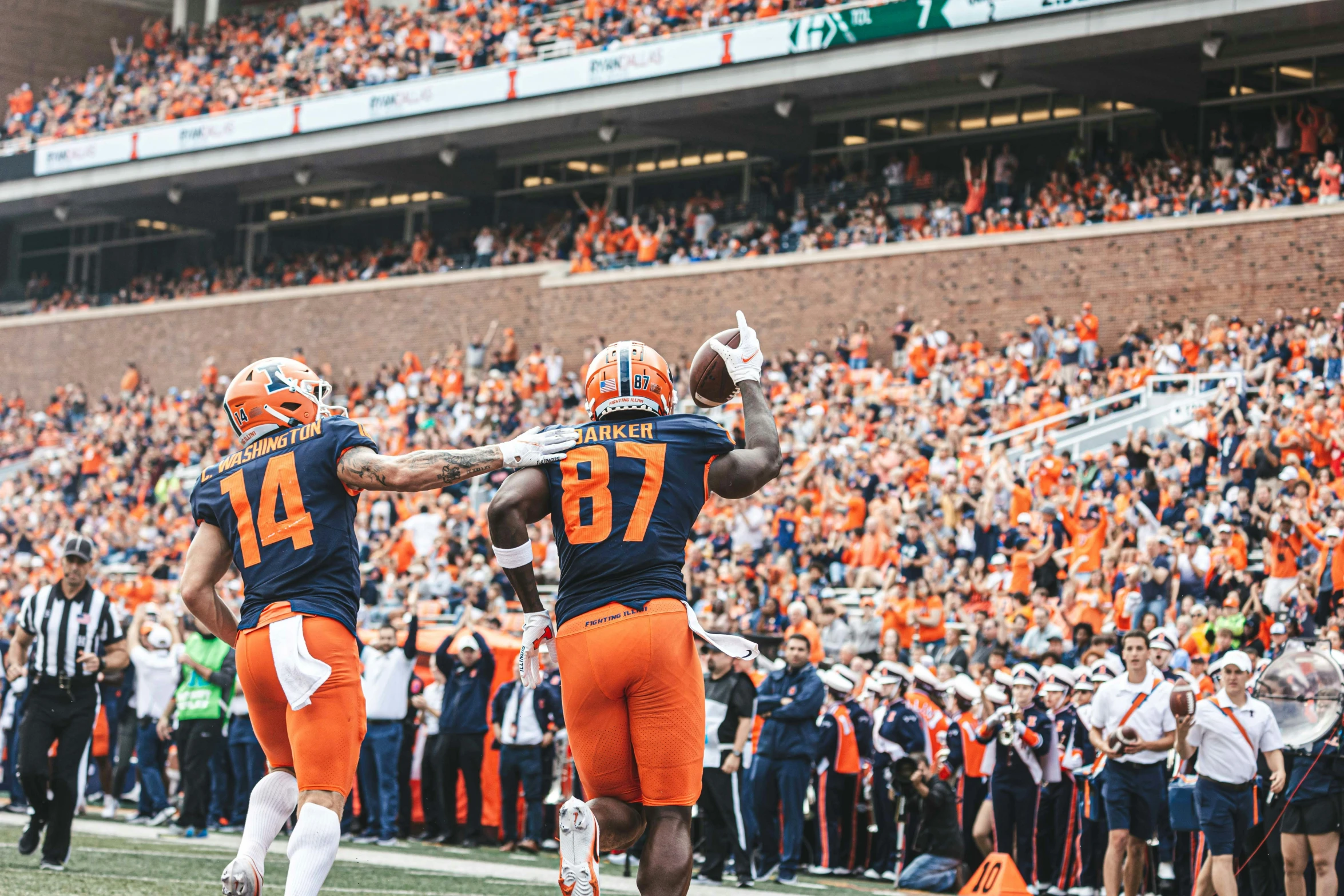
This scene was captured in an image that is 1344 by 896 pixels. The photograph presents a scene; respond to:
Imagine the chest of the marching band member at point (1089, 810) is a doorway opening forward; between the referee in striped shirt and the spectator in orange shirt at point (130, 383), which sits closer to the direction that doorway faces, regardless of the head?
the referee in striped shirt

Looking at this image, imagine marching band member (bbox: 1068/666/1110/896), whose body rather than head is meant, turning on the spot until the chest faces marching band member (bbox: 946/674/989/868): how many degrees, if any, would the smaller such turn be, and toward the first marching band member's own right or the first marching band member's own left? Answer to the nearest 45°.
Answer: approximately 90° to the first marching band member's own right

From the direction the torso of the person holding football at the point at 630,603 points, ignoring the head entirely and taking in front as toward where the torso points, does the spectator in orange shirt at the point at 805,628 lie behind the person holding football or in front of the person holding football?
in front

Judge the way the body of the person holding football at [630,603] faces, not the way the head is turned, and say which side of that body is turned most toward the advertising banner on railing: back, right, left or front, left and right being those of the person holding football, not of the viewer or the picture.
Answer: front

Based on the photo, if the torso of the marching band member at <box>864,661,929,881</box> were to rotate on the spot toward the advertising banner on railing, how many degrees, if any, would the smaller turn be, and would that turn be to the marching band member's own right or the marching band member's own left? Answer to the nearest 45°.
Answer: approximately 135° to the marching band member's own right

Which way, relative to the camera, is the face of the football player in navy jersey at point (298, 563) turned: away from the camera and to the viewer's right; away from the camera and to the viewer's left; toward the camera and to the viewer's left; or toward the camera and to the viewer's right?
away from the camera and to the viewer's right

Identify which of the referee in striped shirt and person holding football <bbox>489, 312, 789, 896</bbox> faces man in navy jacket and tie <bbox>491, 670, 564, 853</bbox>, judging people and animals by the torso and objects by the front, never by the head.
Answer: the person holding football

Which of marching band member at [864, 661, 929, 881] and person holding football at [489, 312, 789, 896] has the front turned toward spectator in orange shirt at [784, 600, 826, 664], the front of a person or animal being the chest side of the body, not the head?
the person holding football

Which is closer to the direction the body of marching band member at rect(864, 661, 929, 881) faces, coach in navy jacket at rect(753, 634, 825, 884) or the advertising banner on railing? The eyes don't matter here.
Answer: the coach in navy jacket

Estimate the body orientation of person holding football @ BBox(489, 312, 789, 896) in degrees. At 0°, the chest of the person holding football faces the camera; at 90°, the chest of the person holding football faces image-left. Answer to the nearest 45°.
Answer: approximately 180°
